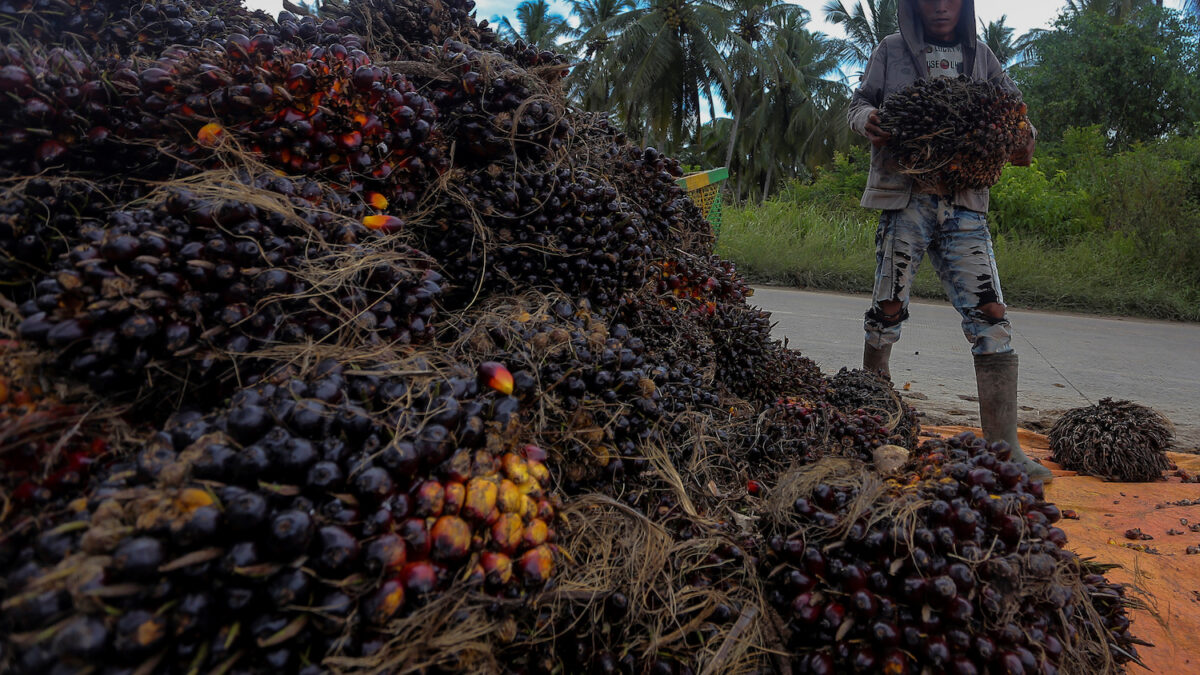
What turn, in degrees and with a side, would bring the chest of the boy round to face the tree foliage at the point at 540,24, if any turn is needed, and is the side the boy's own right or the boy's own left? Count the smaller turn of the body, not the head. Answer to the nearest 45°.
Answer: approximately 135° to the boy's own right

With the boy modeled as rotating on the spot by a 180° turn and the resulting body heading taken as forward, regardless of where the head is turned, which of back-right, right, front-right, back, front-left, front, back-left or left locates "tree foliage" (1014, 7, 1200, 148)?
front

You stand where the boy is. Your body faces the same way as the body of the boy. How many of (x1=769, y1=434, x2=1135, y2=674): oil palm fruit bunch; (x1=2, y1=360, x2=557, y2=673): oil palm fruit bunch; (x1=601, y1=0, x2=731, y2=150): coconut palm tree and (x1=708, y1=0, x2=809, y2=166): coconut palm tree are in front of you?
2

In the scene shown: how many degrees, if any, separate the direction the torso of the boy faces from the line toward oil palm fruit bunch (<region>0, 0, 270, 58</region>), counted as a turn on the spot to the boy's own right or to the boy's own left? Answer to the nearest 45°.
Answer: approximately 45° to the boy's own right

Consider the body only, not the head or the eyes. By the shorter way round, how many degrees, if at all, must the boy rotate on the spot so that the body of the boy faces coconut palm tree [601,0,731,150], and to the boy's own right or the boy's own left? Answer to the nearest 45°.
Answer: approximately 135° to the boy's own right

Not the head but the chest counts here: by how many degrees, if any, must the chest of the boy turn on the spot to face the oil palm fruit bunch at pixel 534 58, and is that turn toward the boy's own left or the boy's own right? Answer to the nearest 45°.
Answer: approximately 45° to the boy's own right

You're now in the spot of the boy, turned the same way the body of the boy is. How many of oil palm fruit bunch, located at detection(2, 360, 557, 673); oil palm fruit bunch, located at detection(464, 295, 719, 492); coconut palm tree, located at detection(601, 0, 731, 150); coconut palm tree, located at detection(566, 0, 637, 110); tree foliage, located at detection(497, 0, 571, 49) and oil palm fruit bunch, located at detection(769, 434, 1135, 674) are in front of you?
3

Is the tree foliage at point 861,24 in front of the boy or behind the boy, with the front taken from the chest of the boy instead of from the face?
behind

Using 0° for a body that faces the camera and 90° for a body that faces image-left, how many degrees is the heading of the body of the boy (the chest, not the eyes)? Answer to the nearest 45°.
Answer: approximately 0°

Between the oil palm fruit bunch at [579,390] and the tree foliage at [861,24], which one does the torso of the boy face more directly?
the oil palm fruit bunch
